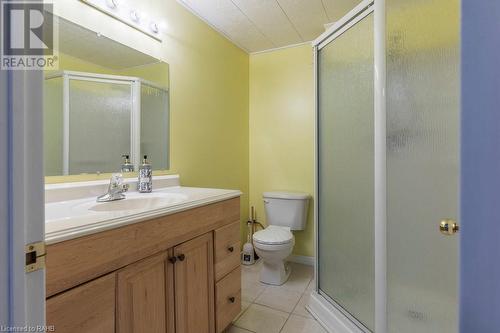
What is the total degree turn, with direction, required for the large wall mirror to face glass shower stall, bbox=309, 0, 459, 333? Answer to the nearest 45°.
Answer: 0° — it already faces it

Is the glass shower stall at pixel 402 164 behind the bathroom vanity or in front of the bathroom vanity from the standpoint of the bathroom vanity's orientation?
in front

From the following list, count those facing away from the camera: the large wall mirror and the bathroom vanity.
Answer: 0

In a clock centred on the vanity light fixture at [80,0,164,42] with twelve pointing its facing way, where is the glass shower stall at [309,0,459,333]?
The glass shower stall is roughly at 12 o'clock from the vanity light fixture.

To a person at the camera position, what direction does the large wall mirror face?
facing the viewer and to the right of the viewer

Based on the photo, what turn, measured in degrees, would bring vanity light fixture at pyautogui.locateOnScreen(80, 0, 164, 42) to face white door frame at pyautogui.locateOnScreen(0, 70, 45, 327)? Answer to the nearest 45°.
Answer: approximately 45° to its right

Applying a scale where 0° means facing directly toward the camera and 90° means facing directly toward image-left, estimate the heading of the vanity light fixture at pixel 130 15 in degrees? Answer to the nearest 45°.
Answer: approximately 315°
